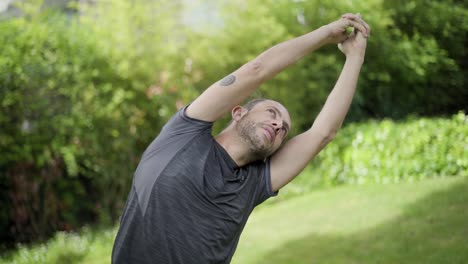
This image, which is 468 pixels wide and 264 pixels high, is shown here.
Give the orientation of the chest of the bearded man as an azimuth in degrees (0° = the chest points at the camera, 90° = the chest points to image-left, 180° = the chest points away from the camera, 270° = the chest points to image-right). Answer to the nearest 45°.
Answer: approximately 315°

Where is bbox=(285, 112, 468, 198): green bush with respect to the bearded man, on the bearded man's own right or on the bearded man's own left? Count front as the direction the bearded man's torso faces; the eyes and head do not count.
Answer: on the bearded man's own left

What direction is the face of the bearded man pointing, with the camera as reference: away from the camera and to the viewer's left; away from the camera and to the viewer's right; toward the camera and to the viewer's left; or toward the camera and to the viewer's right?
toward the camera and to the viewer's right
